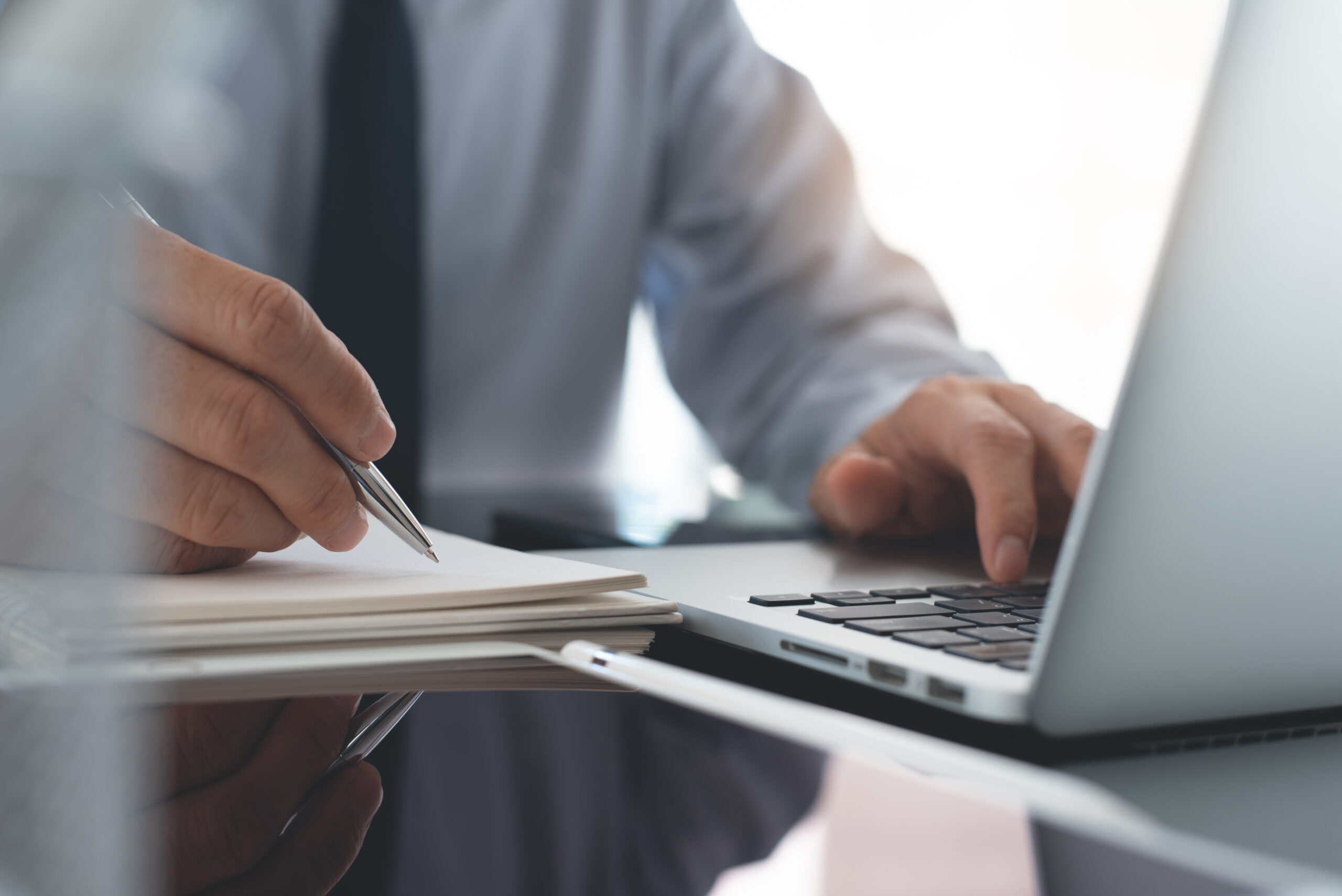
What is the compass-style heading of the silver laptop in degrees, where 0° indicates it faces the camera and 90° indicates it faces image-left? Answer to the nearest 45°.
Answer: approximately 135°
